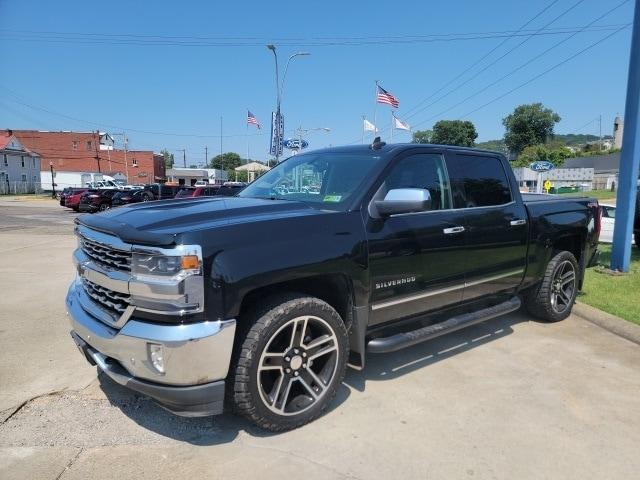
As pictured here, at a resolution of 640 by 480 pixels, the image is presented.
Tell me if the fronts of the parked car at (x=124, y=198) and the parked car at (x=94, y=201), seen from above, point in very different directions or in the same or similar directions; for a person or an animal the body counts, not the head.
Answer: same or similar directions

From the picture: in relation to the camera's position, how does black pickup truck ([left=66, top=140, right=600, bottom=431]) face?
facing the viewer and to the left of the viewer

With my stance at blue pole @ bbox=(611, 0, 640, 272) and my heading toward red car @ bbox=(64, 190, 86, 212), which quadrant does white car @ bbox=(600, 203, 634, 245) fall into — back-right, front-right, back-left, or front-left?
front-right

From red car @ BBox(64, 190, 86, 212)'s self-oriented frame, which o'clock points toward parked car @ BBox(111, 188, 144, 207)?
The parked car is roughly at 9 o'clock from the red car.

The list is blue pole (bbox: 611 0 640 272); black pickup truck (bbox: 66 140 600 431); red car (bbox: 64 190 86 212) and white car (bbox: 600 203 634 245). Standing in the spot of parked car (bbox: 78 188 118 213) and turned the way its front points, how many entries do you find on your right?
1

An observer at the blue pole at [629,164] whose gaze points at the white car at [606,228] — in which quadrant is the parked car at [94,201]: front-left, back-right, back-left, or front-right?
front-left

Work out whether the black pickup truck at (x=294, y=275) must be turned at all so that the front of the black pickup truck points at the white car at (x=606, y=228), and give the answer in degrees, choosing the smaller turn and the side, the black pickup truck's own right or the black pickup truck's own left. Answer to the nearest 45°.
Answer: approximately 180°

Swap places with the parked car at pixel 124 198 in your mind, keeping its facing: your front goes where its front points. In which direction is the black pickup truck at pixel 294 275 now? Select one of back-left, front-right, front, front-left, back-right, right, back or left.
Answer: front-left

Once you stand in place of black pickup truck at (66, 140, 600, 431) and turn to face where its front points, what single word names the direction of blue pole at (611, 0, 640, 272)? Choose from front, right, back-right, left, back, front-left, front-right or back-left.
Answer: back

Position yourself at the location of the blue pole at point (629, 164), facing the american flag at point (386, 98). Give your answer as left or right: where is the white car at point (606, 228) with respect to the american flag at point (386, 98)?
right

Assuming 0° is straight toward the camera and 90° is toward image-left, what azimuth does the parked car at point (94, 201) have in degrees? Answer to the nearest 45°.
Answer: approximately 45°

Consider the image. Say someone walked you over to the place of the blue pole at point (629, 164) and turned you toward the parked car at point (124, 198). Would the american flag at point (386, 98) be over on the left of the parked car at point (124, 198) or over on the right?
right
